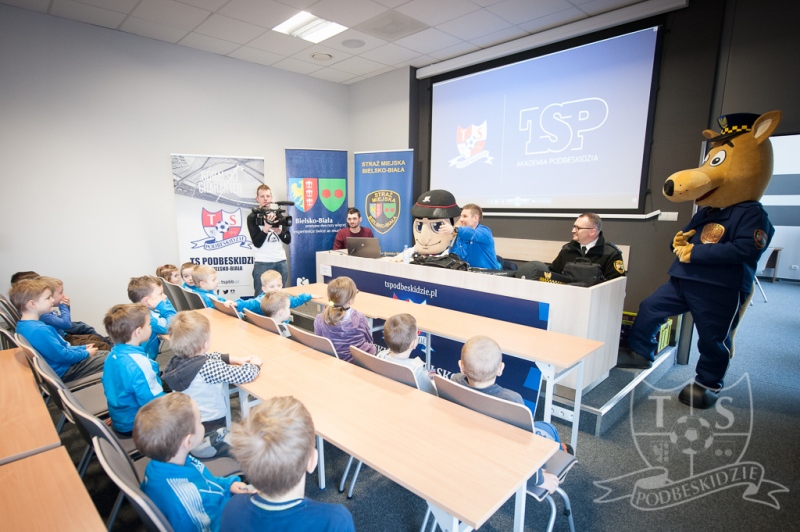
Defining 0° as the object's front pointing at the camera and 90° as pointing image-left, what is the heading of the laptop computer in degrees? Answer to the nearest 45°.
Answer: approximately 180°

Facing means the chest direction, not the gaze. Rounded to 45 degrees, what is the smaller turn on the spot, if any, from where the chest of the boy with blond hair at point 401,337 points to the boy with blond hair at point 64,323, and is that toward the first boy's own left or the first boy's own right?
approximately 135° to the first boy's own left

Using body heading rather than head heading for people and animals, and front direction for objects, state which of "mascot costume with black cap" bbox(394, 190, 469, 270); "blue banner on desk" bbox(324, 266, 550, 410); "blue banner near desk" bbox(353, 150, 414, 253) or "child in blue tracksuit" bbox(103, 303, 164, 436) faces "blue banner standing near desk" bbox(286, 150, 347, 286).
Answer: the child in blue tracksuit

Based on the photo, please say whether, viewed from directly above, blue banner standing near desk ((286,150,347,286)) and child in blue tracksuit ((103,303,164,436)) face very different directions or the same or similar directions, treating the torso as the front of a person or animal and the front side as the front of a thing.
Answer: very different directions

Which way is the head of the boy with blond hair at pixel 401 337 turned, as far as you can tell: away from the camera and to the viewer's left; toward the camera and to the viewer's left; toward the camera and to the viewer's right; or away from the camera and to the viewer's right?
away from the camera and to the viewer's right

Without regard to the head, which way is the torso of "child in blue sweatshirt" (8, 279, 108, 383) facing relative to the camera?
to the viewer's right

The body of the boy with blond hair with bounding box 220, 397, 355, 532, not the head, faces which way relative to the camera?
away from the camera

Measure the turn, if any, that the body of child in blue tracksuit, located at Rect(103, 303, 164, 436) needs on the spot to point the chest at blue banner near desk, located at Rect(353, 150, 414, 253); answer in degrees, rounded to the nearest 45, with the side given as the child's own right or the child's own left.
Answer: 0° — they already face it

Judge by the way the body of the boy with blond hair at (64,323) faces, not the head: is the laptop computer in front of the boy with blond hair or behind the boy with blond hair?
in front

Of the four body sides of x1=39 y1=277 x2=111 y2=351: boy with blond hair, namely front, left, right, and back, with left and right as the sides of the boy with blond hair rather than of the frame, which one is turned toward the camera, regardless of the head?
right

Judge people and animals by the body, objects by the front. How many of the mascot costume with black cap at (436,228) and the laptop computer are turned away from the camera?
1

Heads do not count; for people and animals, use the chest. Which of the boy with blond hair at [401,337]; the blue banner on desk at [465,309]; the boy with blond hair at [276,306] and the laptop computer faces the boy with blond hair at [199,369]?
the blue banner on desk
